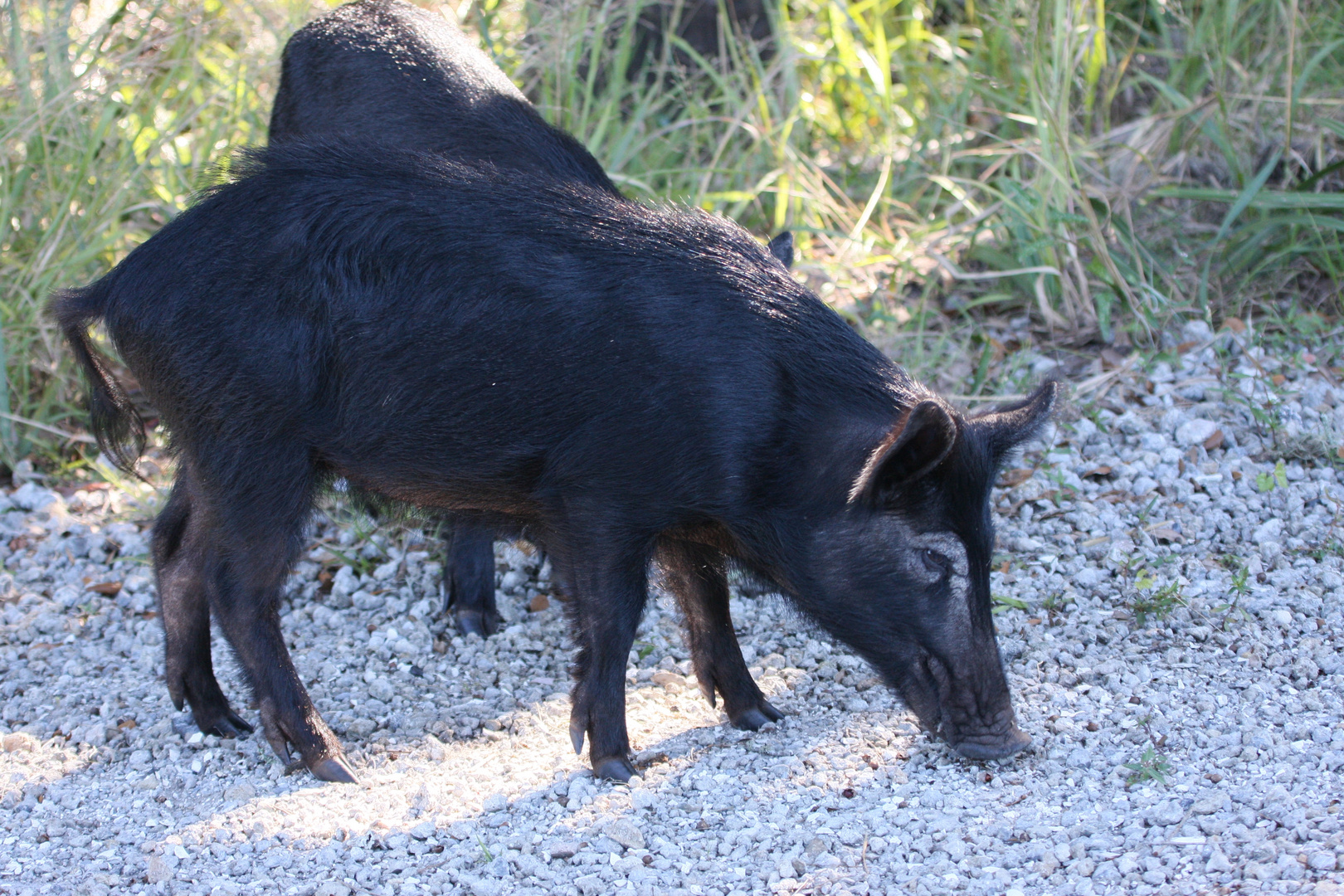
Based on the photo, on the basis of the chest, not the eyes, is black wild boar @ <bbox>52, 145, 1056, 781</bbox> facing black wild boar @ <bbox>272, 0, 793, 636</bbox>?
no

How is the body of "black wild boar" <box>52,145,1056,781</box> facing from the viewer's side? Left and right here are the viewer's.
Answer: facing to the right of the viewer
